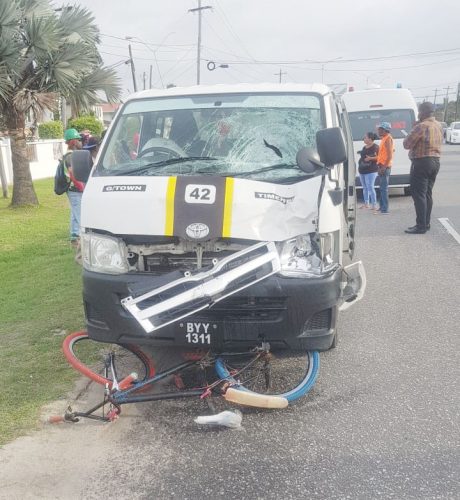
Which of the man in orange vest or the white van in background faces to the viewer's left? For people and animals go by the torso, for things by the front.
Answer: the man in orange vest

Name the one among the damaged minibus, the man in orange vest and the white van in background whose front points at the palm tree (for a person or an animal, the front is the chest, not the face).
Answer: the man in orange vest

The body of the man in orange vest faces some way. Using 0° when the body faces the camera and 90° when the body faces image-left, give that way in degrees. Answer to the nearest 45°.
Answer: approximately 90°

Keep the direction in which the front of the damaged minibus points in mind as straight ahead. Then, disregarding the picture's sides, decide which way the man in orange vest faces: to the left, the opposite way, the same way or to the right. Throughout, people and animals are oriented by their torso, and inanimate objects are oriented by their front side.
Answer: to the right

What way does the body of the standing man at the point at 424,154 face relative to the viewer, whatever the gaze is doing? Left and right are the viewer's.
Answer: facing away from the viewer and to the left of the viewer
